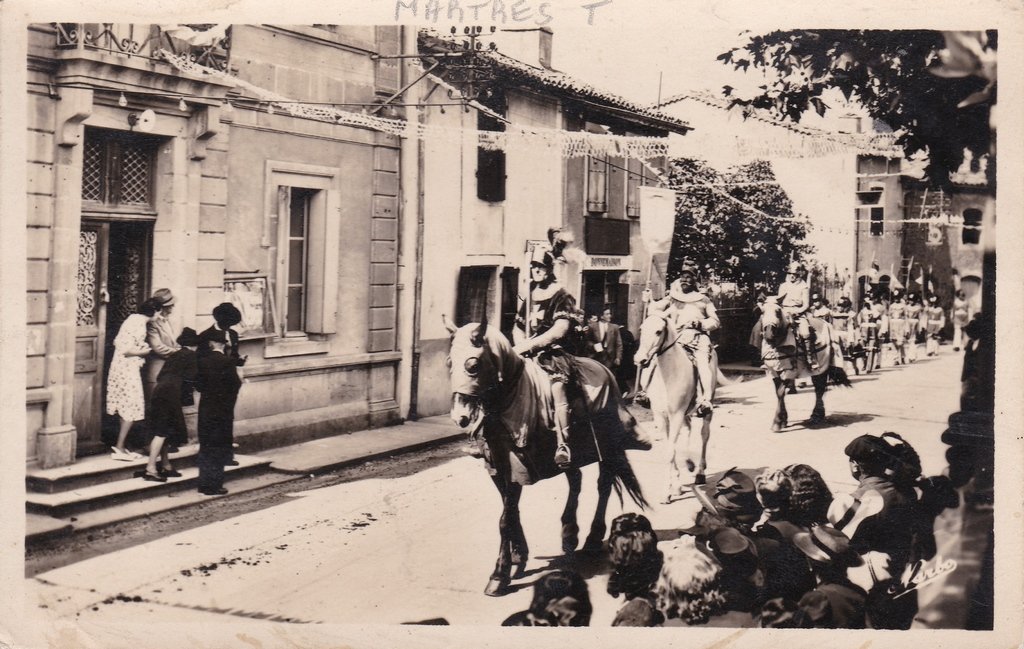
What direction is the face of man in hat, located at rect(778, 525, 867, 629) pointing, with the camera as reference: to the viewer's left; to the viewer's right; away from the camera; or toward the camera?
away from the camera

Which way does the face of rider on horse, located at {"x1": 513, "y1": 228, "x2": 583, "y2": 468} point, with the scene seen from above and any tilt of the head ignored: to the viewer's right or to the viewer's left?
to the viewer's left

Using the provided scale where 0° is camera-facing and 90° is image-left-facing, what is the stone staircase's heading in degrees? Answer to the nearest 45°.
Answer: approximately 315°

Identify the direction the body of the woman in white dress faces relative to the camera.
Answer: to the viewer's right

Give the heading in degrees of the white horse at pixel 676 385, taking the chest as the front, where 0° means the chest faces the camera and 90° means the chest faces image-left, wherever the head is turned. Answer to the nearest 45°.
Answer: approximately 45°

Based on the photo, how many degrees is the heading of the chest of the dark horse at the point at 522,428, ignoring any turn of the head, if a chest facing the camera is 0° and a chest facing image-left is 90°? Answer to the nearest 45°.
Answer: approximately 45°

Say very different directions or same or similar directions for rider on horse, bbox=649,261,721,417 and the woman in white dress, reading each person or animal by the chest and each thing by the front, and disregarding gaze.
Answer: very different directions
